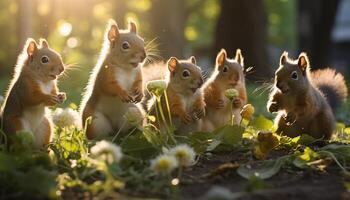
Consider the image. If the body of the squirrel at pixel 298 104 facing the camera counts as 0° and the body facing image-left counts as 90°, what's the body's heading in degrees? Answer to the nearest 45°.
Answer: approximately 45°

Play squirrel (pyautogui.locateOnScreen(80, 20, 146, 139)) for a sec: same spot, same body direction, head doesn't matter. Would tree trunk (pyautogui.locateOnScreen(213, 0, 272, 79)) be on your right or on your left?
on your left

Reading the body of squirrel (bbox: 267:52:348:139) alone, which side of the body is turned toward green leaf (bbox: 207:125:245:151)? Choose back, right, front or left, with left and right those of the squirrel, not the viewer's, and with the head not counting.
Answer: front

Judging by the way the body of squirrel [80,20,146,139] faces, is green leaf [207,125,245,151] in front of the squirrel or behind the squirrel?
in front

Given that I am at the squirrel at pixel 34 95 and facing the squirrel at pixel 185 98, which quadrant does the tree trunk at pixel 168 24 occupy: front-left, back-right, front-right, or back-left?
front-left

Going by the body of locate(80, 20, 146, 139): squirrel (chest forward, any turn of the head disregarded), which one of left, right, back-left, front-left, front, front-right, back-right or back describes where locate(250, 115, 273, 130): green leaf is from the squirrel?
front-left

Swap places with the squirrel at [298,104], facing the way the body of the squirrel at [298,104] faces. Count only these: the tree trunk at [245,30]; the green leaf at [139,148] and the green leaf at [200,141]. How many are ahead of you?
2

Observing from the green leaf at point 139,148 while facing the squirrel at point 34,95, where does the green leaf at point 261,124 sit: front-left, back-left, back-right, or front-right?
back-right

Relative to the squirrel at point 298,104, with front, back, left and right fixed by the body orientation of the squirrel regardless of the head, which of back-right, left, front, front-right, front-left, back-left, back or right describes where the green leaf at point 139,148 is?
front

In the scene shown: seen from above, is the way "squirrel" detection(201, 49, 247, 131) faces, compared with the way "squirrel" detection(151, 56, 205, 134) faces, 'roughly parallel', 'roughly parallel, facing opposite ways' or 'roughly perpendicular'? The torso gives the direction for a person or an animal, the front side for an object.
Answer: roughly parallel

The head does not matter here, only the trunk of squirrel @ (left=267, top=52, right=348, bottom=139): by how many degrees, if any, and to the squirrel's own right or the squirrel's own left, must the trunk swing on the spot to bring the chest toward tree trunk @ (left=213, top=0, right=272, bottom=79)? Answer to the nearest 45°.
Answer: approximately 135° to the squirrel's own right

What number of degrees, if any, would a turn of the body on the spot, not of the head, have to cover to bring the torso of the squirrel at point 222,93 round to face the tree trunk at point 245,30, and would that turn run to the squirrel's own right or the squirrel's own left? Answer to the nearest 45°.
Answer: approximately 135° to the squirrel's own left

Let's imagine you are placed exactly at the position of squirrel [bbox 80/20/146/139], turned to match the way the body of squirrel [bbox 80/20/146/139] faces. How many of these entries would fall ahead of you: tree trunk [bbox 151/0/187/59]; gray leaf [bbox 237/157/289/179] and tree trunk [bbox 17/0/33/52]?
1

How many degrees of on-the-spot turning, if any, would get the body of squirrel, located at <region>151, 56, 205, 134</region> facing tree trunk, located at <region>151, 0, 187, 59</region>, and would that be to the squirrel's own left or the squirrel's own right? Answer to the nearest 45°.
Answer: approximately 135° to the squirrel's own left

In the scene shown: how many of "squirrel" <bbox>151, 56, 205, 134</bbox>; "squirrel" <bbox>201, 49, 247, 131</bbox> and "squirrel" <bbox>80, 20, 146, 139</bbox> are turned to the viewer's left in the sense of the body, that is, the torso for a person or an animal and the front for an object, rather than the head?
0

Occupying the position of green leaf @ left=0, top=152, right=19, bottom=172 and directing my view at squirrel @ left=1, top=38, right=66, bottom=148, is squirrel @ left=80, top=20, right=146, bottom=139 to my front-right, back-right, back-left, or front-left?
front-right
